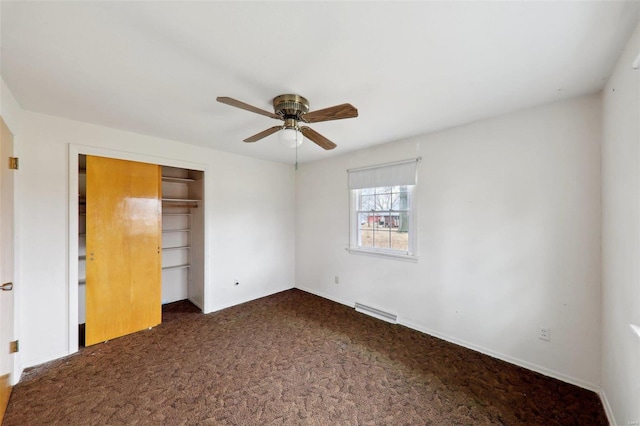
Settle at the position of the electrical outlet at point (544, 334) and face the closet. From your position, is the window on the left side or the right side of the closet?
right

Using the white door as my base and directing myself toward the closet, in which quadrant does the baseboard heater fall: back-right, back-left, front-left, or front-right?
front-right

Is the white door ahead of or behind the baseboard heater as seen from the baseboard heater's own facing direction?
ahead

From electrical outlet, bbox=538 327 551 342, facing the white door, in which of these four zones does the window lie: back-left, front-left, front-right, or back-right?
front-right

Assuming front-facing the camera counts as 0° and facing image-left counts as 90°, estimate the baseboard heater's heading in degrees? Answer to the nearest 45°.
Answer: approximately 45°

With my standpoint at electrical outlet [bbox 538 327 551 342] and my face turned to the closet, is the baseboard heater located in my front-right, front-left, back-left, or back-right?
front-right

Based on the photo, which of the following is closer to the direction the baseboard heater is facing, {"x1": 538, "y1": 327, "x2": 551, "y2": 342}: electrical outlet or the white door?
the white door

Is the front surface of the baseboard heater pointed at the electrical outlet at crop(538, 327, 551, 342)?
no

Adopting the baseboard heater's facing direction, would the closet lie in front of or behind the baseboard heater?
in front
